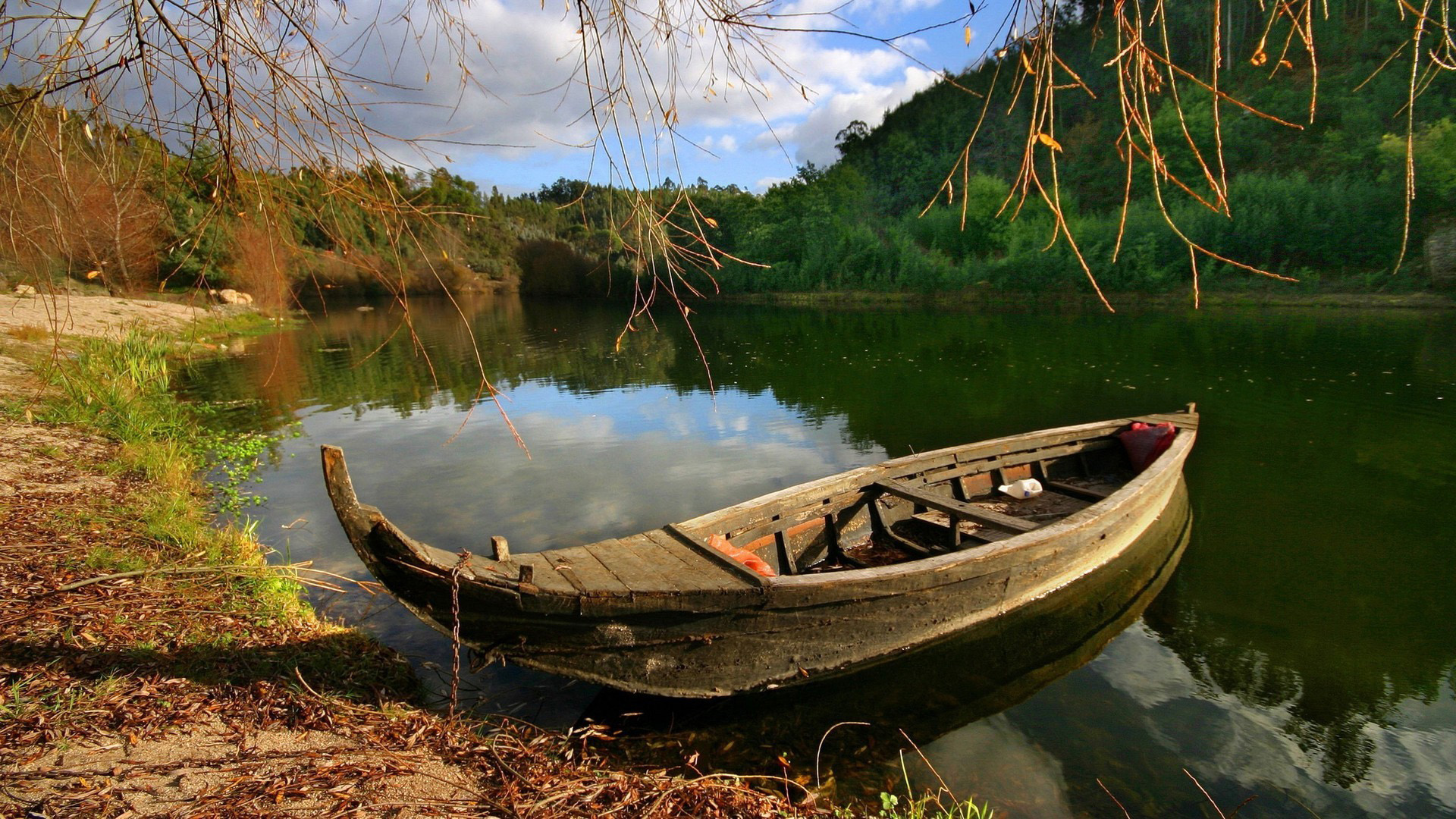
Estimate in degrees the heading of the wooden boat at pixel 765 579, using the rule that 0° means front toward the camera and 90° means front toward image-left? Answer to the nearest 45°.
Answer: approximately 45°
